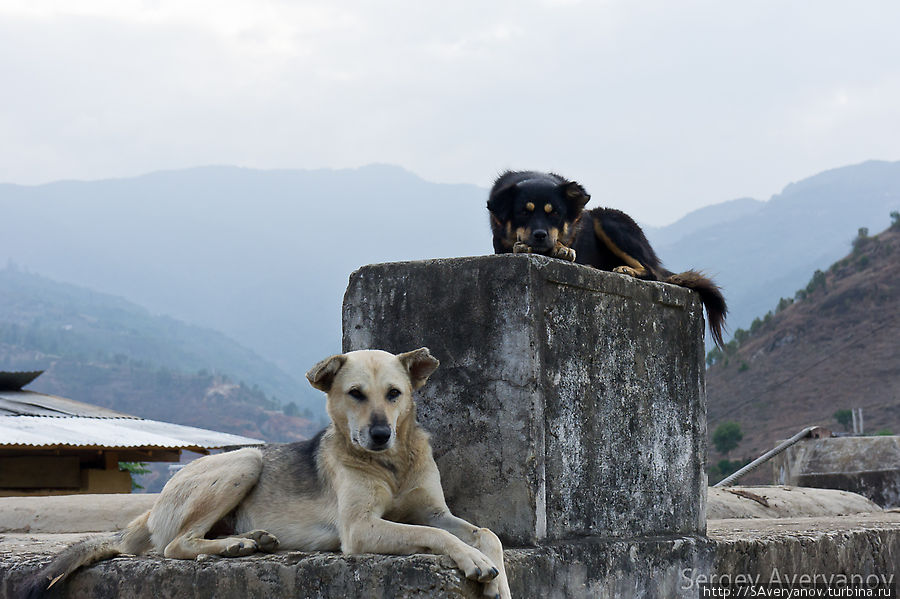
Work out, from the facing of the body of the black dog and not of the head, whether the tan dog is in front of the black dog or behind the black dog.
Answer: in front

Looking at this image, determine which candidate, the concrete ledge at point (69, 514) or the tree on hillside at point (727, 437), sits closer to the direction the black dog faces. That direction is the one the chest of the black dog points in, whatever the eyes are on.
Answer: the concrete ledge

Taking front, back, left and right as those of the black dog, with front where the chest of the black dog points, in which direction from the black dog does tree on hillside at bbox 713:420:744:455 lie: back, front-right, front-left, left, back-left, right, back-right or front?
back-right

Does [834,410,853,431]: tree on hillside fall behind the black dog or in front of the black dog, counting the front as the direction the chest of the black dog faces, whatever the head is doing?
behind

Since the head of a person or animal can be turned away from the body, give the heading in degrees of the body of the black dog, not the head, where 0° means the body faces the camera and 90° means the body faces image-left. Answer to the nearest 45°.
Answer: approximately 45°

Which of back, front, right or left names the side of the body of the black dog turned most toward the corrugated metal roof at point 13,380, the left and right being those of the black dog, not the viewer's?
right

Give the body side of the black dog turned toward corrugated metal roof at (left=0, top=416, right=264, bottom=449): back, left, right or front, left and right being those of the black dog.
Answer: right

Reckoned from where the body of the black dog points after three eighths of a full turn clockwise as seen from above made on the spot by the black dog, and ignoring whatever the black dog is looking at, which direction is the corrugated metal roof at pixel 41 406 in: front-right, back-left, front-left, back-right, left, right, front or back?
front-left

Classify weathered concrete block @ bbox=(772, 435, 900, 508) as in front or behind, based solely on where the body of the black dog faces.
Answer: behind
